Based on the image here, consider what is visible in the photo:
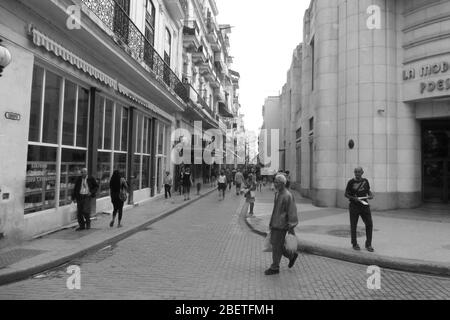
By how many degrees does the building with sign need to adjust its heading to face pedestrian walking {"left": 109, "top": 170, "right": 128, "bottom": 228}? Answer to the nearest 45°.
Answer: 0° — it already faces them

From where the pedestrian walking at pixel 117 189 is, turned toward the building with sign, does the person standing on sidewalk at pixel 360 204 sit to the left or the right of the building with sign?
right

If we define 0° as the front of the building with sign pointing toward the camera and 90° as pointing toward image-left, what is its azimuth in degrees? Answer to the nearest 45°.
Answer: approximately 45°

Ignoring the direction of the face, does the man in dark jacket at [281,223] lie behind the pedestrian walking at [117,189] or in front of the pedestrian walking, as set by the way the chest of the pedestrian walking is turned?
behind

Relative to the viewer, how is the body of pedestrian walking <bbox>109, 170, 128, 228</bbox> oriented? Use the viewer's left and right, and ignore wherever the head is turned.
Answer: facing away from the viewer

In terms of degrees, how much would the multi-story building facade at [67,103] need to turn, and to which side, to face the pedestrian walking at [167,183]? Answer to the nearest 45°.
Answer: approximately 90° to its left
